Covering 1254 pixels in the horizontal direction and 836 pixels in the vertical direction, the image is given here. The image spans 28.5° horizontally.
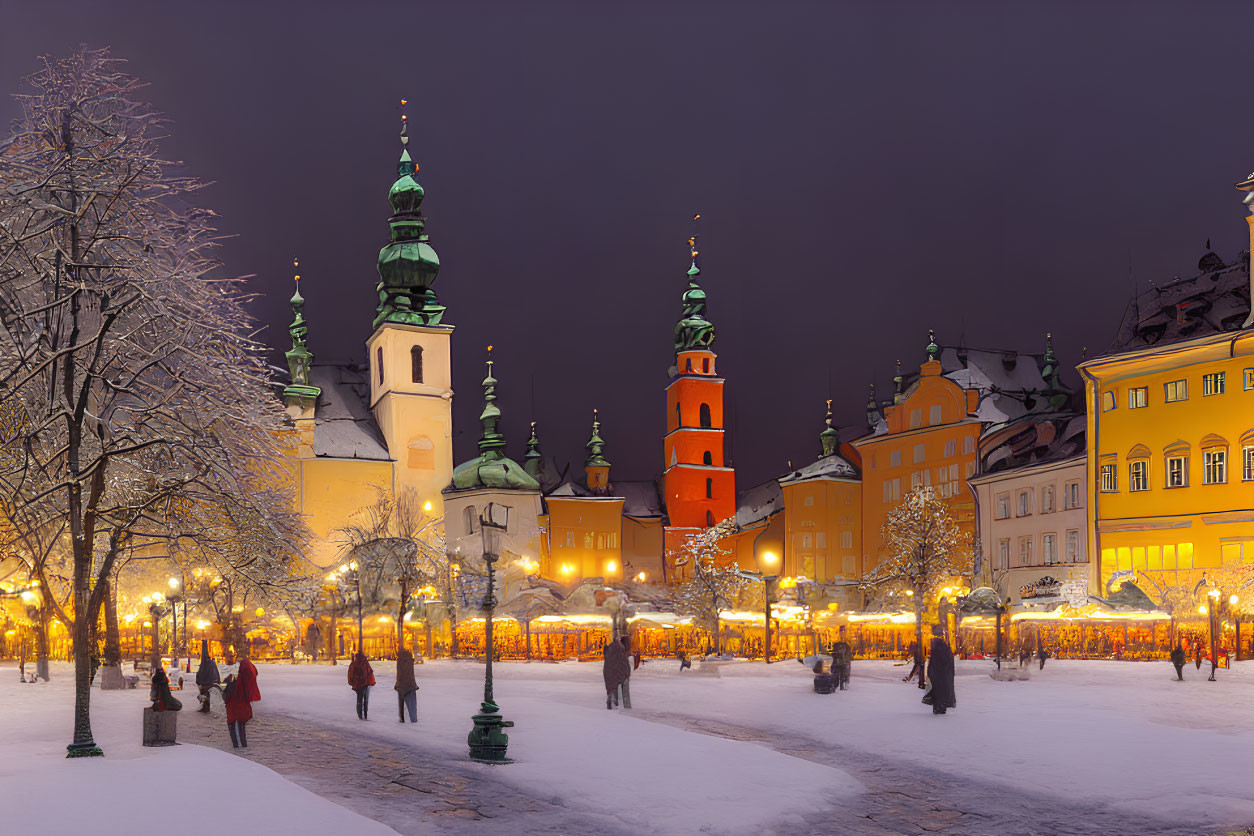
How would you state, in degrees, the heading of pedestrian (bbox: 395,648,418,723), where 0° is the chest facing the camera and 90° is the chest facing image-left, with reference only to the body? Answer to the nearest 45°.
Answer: approximately 180°

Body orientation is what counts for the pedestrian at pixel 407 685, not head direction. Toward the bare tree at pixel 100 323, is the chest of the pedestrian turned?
no

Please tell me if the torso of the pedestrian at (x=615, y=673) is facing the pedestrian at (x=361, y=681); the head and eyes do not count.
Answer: no

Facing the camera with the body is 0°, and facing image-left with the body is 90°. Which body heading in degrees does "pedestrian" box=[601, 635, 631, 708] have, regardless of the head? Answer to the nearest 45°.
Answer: approximately 180°

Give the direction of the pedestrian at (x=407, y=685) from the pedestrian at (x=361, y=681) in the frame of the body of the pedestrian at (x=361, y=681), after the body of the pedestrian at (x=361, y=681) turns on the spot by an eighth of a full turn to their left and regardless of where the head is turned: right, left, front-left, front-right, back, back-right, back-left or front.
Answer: back

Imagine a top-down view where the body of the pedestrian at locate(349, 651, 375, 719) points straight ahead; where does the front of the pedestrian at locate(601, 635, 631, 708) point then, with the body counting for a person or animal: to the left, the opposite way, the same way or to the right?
the same way

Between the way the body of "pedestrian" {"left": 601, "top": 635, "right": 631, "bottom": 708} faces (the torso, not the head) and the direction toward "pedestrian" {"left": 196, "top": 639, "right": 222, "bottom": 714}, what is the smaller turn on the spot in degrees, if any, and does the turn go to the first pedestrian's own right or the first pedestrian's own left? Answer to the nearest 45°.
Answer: approximately 90° to the first pedestrian's own left

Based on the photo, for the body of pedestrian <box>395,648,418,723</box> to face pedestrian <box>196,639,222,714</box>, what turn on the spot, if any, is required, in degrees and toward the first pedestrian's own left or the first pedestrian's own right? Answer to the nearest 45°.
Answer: approximately 45° to the first pedestrian's own left

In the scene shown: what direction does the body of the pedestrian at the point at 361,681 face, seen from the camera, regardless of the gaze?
away from the camera

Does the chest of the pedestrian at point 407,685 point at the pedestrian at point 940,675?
no

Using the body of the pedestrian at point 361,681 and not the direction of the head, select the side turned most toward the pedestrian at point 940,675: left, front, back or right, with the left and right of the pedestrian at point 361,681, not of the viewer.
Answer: right

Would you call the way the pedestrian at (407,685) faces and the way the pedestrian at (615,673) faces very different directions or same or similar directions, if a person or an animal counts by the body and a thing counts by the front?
same or similar directions

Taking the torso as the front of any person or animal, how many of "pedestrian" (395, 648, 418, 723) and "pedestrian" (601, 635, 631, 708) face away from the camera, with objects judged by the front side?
2
